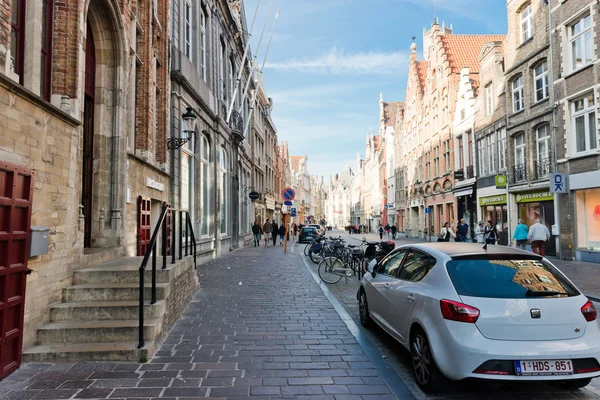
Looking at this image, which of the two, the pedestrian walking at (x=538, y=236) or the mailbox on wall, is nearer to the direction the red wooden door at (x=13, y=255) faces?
the pedestrian walking

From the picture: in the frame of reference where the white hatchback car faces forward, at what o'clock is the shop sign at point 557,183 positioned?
The shop sign is roughly at 2 o'clock from the white hatchback car.

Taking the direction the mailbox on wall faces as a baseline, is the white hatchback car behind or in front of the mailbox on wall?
in front

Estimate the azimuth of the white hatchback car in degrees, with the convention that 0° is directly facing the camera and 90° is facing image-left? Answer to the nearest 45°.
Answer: approximately 135°

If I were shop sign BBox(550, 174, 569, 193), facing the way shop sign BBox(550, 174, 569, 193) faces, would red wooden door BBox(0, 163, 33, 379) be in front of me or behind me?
in front

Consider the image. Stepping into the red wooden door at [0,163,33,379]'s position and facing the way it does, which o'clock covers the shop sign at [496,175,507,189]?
The shop sign is roughly at 10 o'clock from the red wooden door.

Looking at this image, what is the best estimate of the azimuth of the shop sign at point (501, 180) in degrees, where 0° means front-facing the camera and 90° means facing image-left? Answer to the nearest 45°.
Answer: approximately 0°

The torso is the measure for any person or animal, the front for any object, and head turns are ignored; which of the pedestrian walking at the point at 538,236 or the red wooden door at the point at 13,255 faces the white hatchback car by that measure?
the red wooden door
